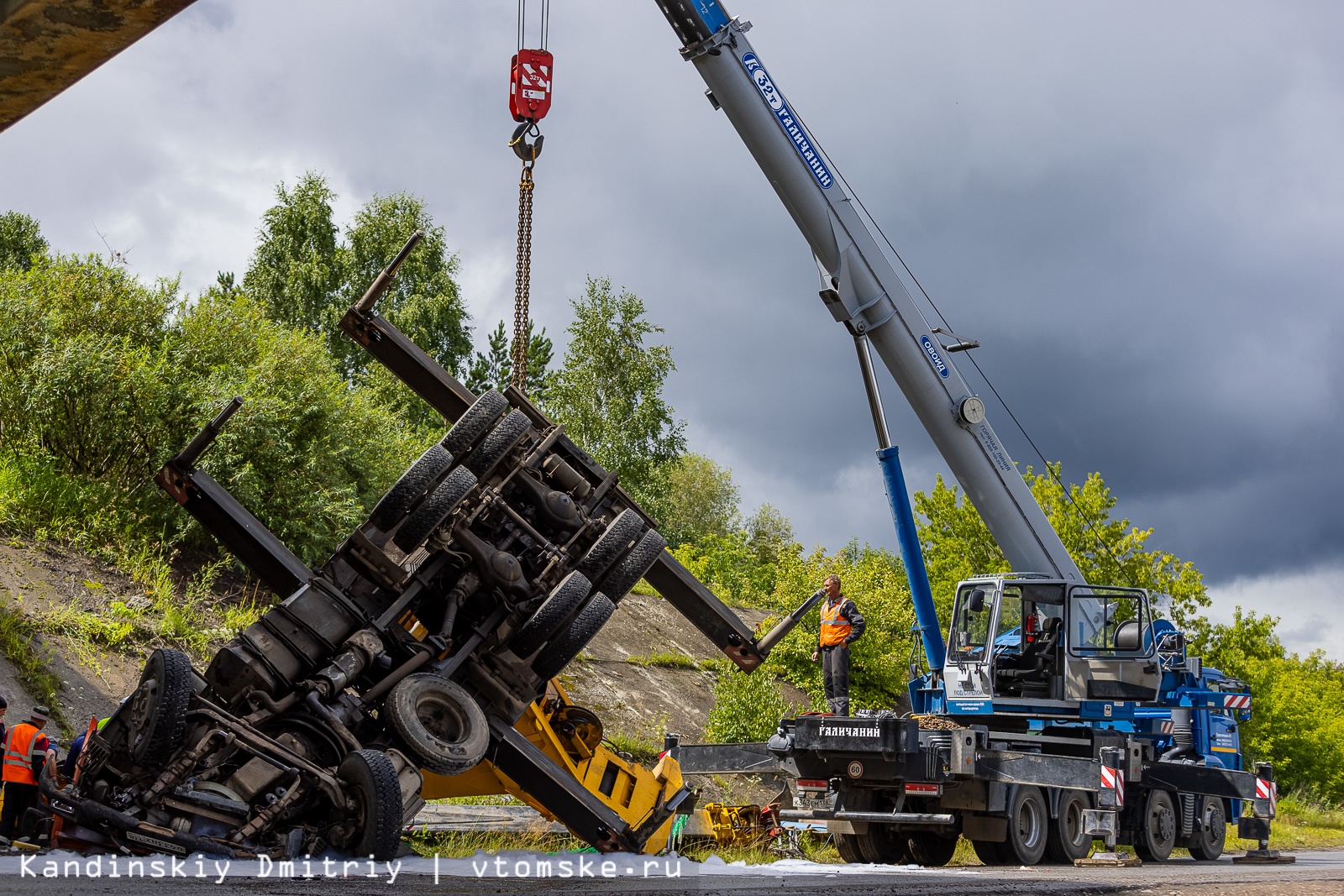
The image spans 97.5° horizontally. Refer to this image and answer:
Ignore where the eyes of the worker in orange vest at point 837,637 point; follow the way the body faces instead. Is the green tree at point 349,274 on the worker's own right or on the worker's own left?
on the worker's own right

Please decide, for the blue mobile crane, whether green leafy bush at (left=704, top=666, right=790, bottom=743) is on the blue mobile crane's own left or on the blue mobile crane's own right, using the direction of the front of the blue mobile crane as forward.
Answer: on the blue mobile crane's own left

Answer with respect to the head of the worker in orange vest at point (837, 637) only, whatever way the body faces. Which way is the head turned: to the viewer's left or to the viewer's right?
to the viewer's left

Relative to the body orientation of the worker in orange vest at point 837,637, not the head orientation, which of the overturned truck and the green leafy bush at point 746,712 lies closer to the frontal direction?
the overturned truck

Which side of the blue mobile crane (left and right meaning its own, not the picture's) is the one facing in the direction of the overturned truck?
back

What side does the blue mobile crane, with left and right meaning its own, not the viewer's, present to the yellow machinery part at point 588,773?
back

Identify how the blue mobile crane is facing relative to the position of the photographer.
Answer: facing away from the viewer and to the right of the viewer

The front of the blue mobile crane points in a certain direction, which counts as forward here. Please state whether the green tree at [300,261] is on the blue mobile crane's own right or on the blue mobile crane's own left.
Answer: on the blue mobile crane's own left

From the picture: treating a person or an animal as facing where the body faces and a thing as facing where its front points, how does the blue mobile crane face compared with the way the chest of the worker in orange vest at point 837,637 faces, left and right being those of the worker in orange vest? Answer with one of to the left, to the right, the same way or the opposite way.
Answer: the opposite way

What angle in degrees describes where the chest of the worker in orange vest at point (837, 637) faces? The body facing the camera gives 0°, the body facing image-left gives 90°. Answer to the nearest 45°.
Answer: approximately 45°
